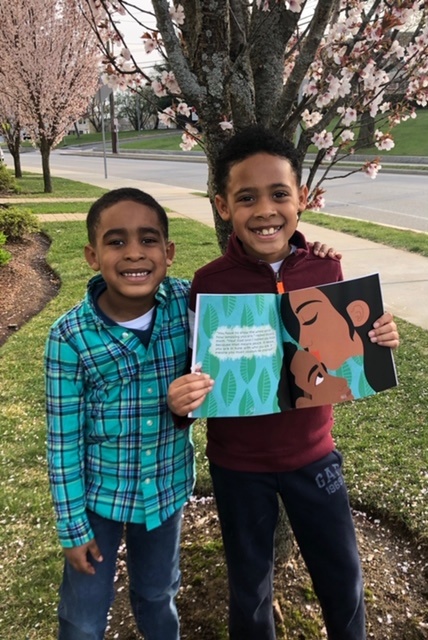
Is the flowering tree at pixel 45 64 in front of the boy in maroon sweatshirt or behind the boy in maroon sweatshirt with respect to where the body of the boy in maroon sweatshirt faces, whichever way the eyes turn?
behind

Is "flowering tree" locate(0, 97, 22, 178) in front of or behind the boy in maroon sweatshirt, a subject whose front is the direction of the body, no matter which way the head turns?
behind

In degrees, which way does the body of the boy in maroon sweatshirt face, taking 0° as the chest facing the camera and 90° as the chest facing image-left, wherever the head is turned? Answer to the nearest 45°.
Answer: approximately 0°
